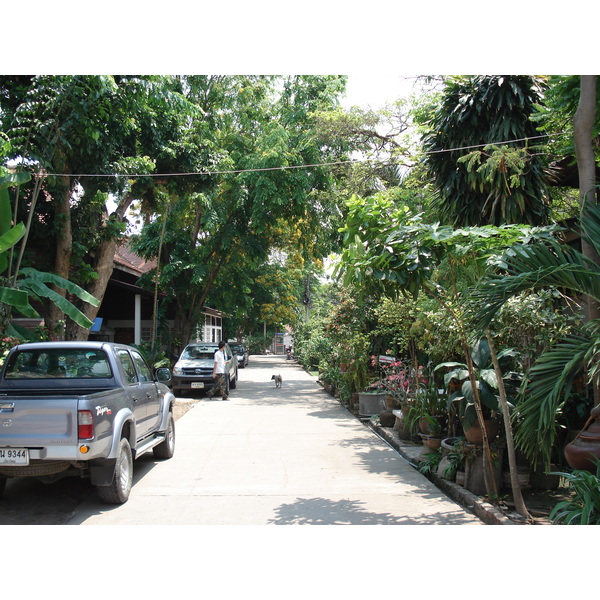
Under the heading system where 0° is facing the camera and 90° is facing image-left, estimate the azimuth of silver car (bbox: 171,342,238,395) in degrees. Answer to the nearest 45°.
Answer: approximately 0°

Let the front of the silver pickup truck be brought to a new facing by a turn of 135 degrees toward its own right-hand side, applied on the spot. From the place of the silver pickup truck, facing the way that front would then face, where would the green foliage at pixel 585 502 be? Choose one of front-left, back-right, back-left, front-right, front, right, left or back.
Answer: front-left

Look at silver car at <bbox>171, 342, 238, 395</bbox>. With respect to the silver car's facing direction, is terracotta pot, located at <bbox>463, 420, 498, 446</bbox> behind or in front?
in front

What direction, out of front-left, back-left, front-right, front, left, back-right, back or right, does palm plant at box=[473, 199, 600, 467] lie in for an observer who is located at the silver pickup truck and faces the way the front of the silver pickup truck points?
right

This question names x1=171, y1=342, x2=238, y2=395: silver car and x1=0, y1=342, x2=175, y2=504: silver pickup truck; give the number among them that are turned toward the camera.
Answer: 1

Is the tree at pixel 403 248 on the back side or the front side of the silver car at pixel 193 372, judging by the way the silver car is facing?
on the front side

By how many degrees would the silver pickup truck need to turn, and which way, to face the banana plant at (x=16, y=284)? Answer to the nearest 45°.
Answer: approximately 45° to its left

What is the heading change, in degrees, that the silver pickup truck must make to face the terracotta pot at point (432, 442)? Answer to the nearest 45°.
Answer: approximately 45° to its right

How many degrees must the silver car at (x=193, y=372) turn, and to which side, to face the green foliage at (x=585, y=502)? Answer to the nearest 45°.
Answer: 0° — it already faces it

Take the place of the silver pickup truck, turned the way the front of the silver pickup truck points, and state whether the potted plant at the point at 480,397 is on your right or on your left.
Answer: on your right

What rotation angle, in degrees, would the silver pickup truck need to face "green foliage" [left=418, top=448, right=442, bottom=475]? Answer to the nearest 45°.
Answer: approximately 45° to its right

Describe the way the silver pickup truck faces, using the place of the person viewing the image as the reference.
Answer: facing away from the viewer and to the right of the viewer
